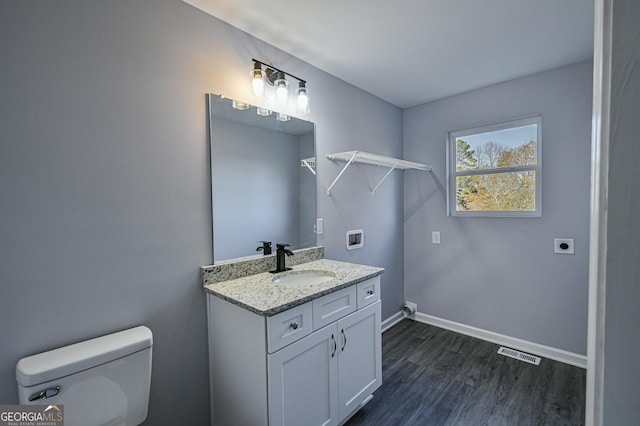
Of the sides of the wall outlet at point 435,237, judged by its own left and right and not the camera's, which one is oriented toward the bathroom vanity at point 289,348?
front

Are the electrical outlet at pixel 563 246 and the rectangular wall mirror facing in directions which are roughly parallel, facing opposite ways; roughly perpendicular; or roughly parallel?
roughly perpendicular

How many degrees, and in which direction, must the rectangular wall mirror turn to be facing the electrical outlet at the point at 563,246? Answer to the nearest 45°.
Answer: approximately 45° to its left

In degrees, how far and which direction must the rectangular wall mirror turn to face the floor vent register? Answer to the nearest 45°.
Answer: approximately 45° to its left

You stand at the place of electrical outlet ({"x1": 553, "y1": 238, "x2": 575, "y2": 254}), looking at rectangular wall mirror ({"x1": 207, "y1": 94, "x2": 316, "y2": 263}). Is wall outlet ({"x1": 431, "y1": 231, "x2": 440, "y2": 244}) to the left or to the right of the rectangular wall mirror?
right

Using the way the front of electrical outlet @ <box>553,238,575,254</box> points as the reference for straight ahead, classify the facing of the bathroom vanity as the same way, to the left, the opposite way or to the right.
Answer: to the left

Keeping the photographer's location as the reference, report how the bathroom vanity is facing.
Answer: facing the viewer and to the right of the viewer

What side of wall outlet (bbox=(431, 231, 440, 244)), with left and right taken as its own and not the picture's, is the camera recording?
front

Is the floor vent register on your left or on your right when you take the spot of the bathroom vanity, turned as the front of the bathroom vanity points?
on your left

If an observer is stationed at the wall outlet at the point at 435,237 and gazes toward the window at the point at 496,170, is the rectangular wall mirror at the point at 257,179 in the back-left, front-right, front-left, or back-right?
back-right

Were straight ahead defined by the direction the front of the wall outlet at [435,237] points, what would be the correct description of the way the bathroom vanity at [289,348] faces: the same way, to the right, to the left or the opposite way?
to the left

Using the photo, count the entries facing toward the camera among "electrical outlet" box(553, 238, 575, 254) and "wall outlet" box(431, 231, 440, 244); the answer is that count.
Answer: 2

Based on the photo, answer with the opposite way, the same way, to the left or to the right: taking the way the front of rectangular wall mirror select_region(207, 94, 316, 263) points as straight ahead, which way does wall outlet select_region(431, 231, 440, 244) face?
to the right

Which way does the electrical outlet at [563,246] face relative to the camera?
toward the camera
